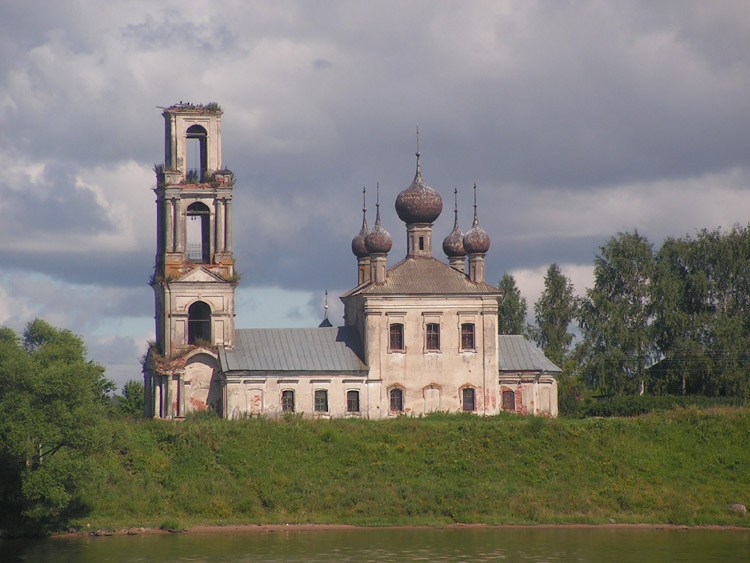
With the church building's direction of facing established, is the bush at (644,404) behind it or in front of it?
behind

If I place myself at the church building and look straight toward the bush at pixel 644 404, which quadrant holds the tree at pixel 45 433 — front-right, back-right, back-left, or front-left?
back-right

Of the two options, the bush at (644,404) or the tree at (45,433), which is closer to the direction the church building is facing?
the tree

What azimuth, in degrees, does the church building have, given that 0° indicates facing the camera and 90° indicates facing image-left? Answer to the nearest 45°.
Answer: approximately 90°

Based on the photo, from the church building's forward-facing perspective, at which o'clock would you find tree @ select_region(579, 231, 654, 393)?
The tree is roughly at 5 o'clock from the church building.

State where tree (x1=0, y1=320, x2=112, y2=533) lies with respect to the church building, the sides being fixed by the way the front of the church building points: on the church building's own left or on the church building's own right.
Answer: on the church building's own left
